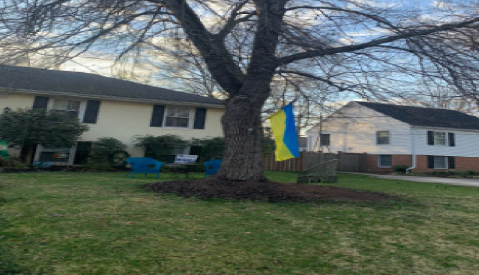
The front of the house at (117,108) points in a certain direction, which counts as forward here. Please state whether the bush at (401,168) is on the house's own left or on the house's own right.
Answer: on the house's own left

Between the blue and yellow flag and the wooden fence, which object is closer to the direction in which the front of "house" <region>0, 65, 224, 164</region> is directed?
the blue and yellow flag

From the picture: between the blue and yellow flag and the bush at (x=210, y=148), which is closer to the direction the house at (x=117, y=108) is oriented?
the blue and yellow flag

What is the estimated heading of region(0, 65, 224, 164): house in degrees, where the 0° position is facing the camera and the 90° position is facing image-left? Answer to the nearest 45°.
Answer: approximately 0°
